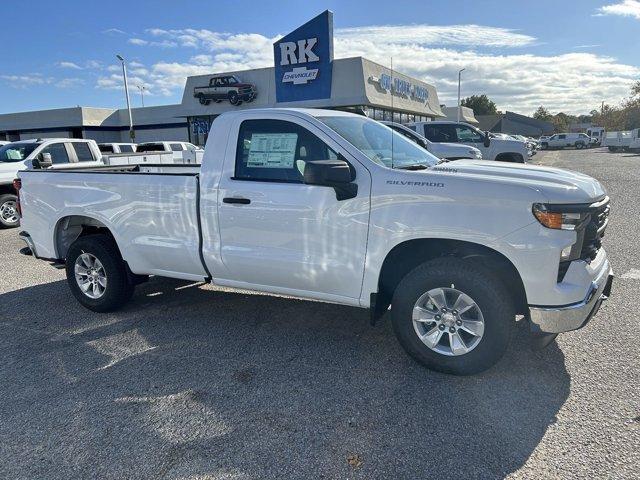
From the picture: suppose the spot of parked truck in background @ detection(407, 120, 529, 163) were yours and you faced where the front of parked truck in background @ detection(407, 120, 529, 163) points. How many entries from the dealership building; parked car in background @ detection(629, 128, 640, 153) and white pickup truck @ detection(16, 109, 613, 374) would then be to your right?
1

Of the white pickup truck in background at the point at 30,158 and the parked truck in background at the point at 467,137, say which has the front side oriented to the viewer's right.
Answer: the parked truck in background

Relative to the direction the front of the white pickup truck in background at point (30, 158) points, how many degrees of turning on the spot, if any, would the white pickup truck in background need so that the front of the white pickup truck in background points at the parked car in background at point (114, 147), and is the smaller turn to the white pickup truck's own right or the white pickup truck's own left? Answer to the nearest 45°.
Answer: approximately 135° to the white pickup truck's own right

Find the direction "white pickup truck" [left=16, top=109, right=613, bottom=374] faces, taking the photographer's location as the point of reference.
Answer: facing the viewer and to the right of the viewer

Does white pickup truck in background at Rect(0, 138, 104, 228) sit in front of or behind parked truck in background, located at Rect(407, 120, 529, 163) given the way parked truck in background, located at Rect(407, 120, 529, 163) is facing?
behind

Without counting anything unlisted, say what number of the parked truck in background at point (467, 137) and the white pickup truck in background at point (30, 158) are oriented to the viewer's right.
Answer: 1

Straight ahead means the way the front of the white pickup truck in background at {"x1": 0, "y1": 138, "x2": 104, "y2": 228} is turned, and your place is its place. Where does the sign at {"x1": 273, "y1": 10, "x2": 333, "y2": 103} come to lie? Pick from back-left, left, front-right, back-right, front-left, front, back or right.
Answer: back

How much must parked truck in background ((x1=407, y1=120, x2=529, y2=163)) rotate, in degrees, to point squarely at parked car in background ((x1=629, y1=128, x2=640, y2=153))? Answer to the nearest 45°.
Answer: approximately 45° to its left

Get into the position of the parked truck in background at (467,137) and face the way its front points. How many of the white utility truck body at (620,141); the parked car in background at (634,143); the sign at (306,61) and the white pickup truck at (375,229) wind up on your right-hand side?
1

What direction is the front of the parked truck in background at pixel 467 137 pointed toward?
to the viewer's right

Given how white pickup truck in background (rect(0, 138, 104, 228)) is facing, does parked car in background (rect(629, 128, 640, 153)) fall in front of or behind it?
behind

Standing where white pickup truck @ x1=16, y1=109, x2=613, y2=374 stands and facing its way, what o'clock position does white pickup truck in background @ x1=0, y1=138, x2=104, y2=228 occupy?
The white pickup truck in background is roughly at 6 o'clock from the white pickup truck.

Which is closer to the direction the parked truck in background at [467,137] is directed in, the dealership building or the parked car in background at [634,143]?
the parked car in background
